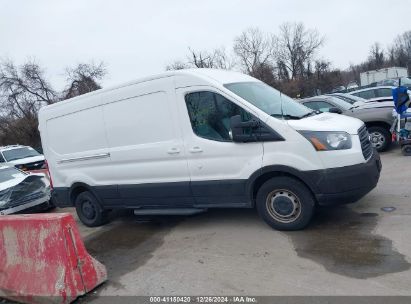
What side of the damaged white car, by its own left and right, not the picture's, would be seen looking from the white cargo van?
front

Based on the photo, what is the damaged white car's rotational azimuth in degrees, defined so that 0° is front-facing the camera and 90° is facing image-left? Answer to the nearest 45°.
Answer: approximately 315°

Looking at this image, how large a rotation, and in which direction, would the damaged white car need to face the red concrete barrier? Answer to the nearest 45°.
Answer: approximately 45° to its right

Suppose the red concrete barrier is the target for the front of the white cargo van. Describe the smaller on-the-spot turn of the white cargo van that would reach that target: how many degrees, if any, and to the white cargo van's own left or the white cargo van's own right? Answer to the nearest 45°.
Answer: approximately 90° to the white cargo van's own right

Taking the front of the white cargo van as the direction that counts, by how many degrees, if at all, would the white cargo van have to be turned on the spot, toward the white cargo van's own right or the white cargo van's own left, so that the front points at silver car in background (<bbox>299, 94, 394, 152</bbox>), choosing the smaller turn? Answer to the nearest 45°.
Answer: approximately 90° to the white cargo van's own left

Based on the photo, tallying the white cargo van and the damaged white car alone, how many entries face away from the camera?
0

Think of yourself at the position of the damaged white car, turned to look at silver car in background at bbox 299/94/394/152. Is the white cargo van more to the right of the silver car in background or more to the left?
right

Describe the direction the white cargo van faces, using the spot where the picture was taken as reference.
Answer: facing the viewer and to the right of the viewer
